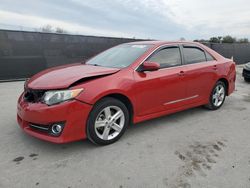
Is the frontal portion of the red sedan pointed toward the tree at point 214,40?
no

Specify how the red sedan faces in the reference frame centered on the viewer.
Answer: facing the viewer and to the left of the viewer
